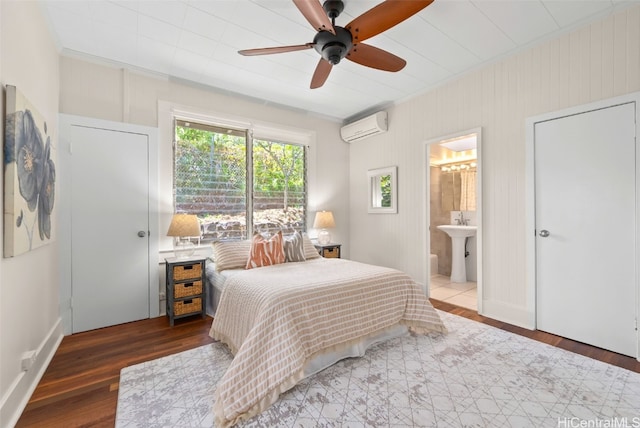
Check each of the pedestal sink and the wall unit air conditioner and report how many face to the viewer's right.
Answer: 0

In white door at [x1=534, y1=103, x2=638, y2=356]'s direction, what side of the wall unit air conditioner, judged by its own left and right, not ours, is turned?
left

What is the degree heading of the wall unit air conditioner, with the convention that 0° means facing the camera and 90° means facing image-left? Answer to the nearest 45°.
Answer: approximately 45°

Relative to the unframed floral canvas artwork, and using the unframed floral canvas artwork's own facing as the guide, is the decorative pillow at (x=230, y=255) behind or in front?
in front

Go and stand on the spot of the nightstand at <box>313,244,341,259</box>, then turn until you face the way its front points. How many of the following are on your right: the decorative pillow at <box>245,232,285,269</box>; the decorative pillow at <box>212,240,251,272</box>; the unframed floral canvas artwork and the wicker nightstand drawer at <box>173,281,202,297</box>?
4

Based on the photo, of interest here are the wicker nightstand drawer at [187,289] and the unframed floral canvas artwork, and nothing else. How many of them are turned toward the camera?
1
